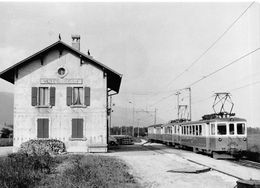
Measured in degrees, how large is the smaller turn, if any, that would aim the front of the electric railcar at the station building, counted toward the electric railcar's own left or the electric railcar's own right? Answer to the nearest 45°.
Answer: approximately 135° to the electric railcar's own right

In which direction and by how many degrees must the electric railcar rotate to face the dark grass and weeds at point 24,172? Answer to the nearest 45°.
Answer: approximately 90° to its right

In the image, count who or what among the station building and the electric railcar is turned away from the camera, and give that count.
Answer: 0

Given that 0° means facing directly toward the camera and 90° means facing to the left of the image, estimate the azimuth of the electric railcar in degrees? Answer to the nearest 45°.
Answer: approximately 315°

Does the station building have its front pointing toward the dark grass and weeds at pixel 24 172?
yes

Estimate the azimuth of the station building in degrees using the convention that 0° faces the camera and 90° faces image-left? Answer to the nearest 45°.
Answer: approximately 0°
